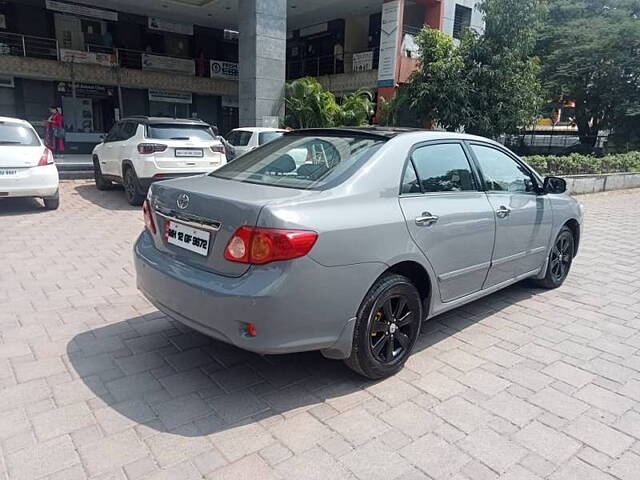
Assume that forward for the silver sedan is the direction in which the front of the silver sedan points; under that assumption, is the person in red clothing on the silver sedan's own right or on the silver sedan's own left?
on the silver sedan's own left

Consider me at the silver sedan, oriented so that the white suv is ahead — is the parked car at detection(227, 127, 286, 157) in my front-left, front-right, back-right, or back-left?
front-right

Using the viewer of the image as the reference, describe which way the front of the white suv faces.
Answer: facing away from the viewer and to the left of the viewer

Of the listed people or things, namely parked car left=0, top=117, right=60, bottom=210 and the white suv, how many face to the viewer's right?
0

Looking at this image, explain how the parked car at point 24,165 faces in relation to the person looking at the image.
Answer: facing away from the viewer

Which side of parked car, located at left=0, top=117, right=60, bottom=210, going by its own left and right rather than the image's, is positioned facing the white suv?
right

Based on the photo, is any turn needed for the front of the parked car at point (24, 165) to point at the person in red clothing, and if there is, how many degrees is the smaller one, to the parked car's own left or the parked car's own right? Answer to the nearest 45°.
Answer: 0° — it already faces them

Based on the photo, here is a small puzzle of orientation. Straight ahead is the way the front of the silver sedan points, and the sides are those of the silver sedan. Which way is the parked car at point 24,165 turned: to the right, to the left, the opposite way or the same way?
to the left

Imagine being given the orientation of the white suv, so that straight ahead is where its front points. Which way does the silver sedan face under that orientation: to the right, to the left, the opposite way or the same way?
to the right

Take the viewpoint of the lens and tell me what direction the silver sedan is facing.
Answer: facing away from the viewer and to the right of the viewer

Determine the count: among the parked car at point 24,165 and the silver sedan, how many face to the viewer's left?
0

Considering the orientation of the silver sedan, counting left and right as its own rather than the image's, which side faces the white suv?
left

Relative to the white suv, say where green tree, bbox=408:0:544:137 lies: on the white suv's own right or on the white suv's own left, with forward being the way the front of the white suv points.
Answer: on the white suv's own right

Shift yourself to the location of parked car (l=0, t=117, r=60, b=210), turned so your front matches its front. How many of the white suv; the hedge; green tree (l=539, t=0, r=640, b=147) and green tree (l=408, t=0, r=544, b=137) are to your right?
4
